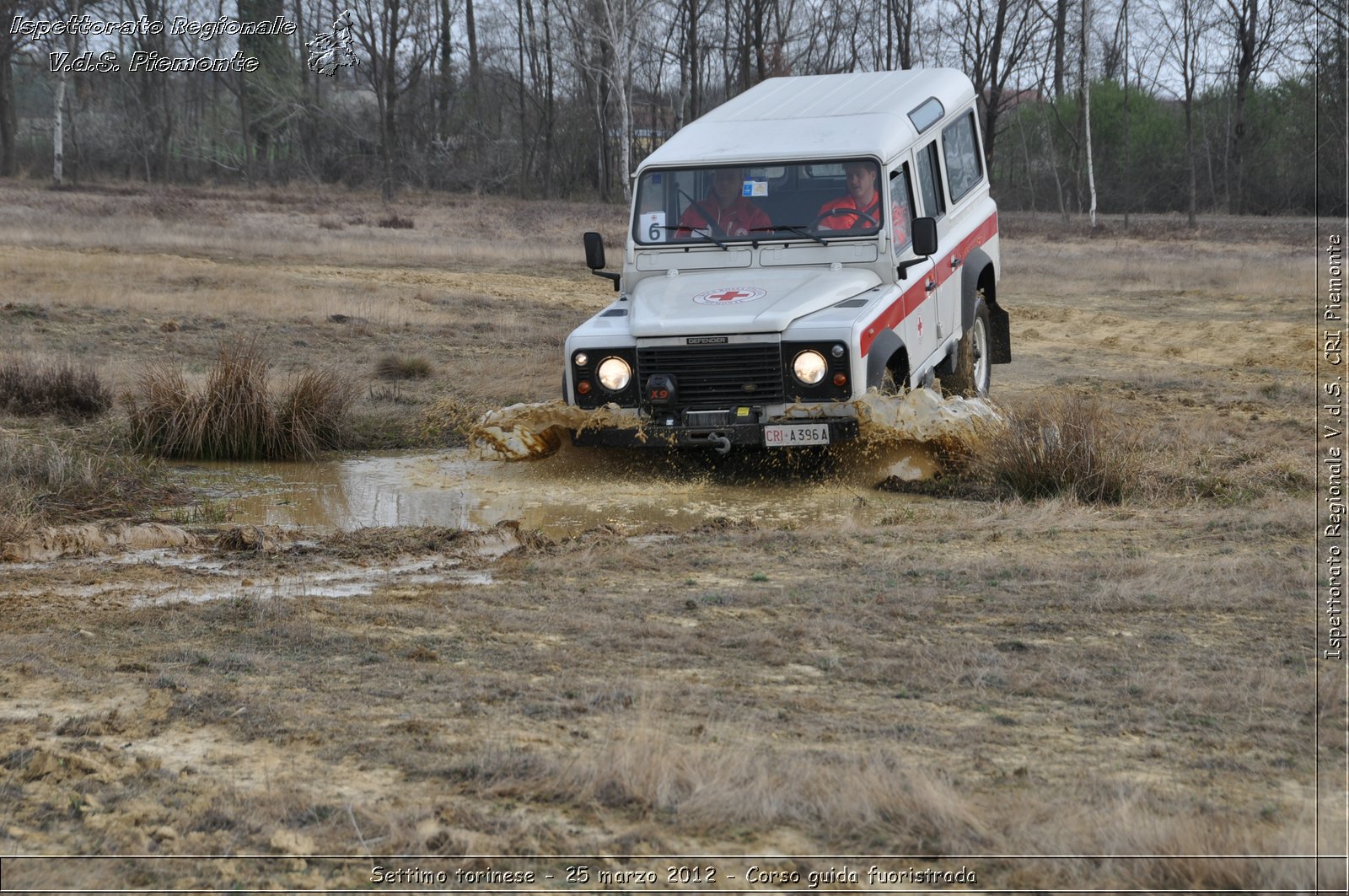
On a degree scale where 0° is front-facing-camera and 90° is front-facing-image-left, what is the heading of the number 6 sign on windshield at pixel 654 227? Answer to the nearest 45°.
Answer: approximately 0°

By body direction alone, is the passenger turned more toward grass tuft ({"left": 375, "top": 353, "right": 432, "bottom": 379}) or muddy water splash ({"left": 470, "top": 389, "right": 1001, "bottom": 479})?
the muddy water splash

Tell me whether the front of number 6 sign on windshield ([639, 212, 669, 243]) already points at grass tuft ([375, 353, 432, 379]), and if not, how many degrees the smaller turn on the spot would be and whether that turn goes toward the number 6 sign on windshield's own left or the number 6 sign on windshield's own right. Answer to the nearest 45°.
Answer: approximately 135° to the number 6 sign on windshield's own right

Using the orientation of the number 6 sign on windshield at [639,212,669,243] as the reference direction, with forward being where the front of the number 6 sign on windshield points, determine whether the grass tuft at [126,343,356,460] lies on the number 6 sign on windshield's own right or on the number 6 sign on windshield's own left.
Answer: on the number 6 sign on windshield's own right

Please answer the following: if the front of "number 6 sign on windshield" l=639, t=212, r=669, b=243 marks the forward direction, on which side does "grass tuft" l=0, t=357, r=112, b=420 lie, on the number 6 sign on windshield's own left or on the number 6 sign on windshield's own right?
on the number 6 sign on windshield's own right
